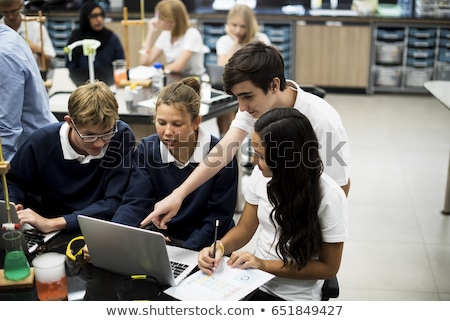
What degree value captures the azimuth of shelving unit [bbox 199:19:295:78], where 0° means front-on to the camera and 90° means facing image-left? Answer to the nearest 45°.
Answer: approximately 0°

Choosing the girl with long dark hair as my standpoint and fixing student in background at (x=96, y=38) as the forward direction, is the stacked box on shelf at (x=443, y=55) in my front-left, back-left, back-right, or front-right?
front-right

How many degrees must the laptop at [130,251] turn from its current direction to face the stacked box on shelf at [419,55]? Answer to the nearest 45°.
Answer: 0° — it already faces it

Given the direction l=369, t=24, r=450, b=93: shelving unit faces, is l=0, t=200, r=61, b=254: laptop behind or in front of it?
in front

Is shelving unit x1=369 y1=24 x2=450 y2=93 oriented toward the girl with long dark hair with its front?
yes

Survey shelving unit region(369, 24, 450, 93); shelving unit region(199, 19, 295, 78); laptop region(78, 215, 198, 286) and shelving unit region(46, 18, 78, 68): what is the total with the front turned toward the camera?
3

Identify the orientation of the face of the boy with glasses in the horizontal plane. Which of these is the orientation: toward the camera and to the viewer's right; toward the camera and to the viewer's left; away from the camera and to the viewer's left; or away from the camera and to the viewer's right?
toward the camera and to the viewer's right

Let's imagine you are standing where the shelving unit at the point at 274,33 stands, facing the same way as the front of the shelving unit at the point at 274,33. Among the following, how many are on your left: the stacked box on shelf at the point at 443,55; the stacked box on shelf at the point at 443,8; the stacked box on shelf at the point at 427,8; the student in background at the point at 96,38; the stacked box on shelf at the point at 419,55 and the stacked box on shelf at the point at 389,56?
5

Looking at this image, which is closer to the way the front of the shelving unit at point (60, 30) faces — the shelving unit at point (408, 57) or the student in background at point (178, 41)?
the student in background

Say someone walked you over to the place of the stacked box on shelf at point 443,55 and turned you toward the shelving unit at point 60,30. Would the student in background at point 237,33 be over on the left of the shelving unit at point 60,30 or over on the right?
left

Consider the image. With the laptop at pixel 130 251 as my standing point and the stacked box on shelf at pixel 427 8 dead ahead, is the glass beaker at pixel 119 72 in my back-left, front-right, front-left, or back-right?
front-left

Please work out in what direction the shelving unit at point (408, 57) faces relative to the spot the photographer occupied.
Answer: facing the viewer

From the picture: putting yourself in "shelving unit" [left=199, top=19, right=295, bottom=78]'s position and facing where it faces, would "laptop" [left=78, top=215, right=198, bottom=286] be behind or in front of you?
in front

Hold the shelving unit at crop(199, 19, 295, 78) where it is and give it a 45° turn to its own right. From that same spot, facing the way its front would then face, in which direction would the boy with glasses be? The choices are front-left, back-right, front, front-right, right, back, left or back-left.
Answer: front-left

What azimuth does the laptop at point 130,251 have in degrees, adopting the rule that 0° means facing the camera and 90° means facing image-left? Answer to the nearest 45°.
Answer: approximately 225°

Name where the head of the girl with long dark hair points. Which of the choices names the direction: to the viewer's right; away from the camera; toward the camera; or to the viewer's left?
to the viewer's left

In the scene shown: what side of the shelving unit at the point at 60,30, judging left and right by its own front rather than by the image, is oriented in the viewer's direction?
front

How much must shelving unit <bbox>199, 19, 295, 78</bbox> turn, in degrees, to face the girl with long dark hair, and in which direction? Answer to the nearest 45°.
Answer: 0° — it already faces them

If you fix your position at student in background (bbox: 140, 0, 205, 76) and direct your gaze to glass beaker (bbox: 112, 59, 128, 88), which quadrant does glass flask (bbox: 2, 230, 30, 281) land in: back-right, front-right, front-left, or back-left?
front-left

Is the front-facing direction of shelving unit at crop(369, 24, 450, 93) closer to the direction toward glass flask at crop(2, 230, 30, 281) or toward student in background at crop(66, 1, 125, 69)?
the glass flask
